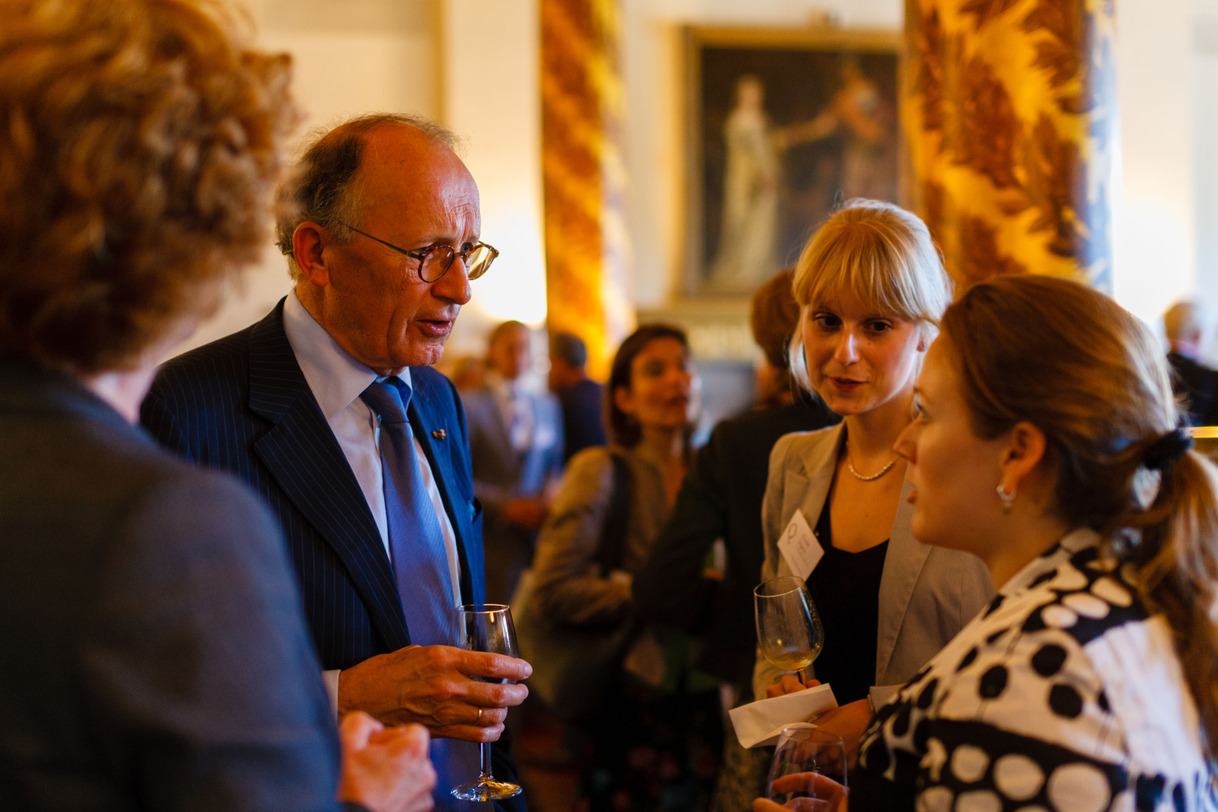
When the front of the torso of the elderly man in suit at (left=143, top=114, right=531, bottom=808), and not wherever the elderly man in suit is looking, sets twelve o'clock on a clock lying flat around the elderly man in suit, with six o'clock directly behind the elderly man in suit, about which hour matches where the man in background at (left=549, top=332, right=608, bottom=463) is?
The man in background is roughly at 8 o'clock from the elderly man in suit.

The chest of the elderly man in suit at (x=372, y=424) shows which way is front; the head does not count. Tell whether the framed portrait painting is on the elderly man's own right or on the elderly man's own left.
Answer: on the elderly man's own left

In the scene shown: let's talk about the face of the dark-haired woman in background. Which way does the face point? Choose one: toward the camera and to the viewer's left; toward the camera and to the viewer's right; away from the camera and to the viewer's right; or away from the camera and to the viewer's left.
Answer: toward the camera and to the viewer's right

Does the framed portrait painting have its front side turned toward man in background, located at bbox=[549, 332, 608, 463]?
yes

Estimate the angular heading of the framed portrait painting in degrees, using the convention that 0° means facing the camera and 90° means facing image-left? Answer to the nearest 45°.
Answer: approximately 0°

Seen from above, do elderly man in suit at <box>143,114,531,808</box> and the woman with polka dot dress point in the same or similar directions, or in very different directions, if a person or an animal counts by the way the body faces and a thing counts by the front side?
very different directions

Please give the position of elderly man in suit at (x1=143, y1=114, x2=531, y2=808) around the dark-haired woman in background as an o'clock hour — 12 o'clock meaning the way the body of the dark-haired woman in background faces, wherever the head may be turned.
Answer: The elderly man in suit is roughly at 2 o'clock from the dark-haired woman in background.

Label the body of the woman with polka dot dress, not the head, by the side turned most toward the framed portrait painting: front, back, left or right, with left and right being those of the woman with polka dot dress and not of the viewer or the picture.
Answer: right

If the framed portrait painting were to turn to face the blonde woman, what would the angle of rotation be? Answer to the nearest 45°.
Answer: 0° — it already faces them

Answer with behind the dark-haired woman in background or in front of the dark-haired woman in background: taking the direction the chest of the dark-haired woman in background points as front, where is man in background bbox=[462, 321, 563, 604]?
behind

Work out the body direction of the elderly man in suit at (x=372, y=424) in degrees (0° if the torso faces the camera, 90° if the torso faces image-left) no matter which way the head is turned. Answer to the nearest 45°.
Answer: approximately 315°
